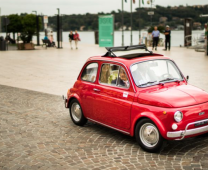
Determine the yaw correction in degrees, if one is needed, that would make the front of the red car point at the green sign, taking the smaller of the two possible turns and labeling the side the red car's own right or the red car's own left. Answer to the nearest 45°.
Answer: approximately 135° to the red car's own left

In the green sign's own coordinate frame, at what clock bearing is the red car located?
The red car is roughly at 12 o'clock from the green sign.

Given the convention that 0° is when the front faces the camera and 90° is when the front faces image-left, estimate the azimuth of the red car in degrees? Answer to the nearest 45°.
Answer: approximately 315°

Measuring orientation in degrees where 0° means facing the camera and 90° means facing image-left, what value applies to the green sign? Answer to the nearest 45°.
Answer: approximately 0°
